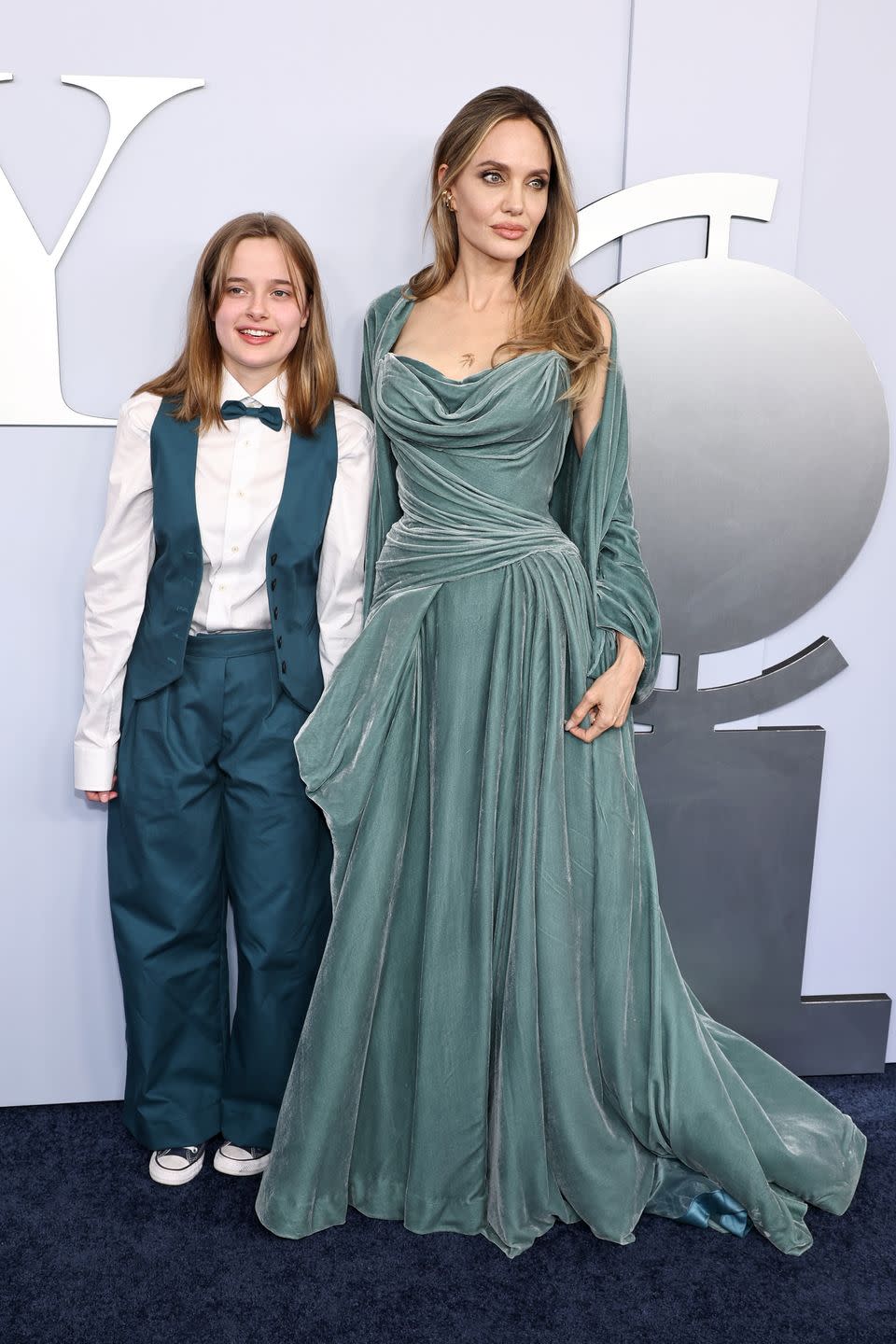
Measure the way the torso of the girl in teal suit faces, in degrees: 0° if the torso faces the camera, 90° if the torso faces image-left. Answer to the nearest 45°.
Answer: approximately 0°

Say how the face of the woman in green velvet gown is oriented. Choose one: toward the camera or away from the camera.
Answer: toward the camera

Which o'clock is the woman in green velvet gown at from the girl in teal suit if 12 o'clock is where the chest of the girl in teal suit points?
The woman in green velvet gown is roughly at 10 o'clock from the girl in teal suit.
